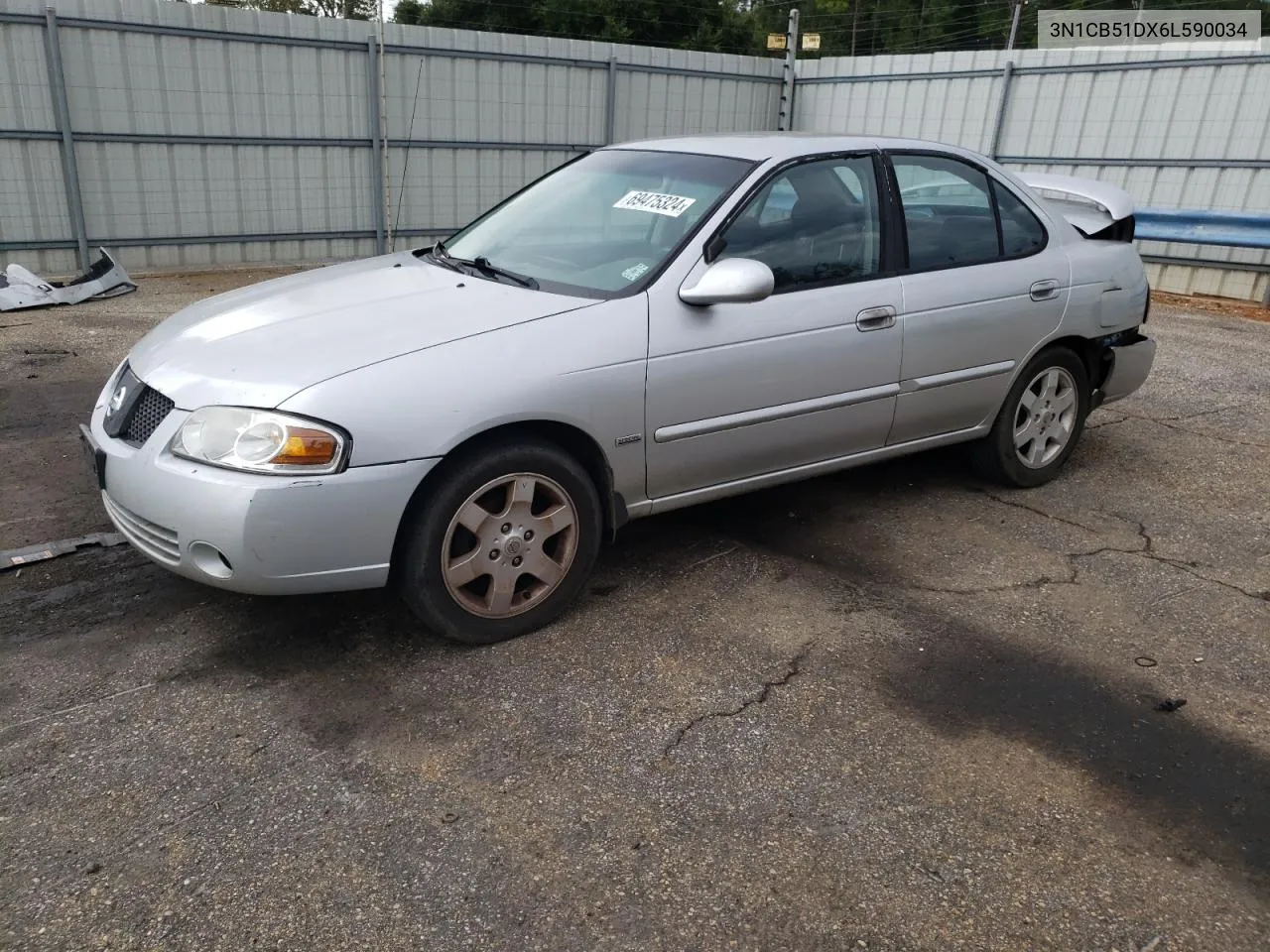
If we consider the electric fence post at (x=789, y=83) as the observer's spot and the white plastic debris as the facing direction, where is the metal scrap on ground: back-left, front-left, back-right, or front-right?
front-left

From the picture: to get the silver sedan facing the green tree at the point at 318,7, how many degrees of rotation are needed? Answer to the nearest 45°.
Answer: approximately 135° to its right

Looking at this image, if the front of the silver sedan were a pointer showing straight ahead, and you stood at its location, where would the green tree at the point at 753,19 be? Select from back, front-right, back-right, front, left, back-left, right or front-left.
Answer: back-right

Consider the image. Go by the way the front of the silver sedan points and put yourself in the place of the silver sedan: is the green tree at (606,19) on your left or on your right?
on your right

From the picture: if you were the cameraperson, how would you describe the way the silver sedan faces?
facing the viewer and to the left of the viewer

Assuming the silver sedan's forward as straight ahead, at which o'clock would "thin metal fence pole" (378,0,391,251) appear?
The thin metal fence pole is roughly at 4 o'clock from the silver sedan.

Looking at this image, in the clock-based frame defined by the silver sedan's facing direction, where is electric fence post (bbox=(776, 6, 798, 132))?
The electric fence post is roughly at 5 o'clock from the silver sedan.

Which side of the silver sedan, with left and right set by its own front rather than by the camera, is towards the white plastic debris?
right

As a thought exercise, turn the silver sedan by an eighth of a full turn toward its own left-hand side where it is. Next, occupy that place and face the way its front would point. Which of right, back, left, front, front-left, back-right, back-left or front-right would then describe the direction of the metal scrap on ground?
right

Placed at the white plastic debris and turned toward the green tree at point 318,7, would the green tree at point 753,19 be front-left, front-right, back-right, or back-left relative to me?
front-right
